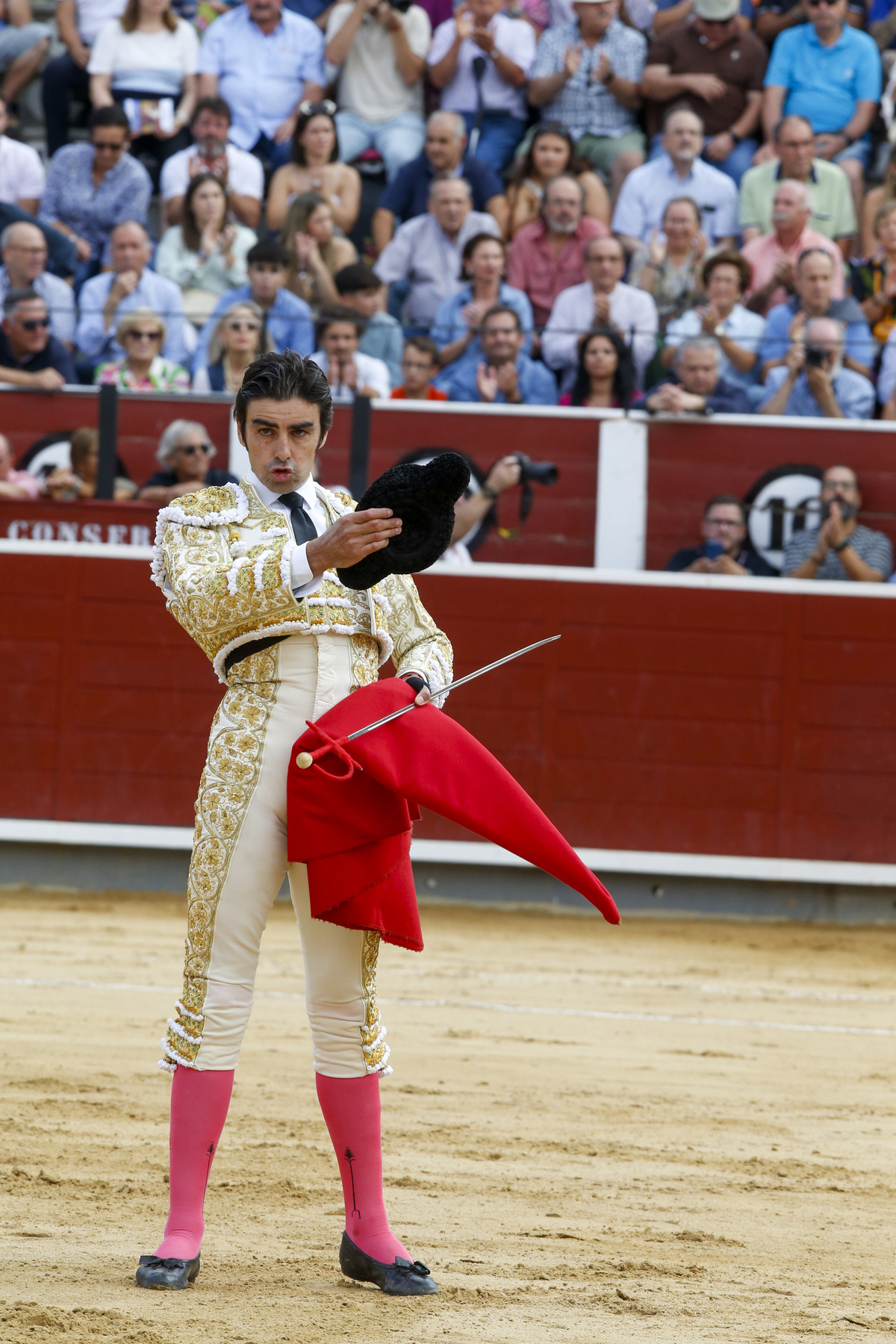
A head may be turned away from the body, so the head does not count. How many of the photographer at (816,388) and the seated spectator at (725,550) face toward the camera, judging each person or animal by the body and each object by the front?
2

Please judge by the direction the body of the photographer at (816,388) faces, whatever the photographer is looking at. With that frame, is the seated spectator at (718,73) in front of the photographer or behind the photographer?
behind

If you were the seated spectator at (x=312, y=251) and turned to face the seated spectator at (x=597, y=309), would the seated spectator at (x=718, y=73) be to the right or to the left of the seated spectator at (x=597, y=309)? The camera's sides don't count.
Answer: left

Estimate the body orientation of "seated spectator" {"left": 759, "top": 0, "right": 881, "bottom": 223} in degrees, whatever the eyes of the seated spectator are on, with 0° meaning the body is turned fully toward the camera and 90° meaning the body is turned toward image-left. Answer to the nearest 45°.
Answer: approximately 0°

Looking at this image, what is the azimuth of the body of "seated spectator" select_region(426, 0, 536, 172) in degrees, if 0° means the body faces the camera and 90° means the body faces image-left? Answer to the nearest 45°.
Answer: approximately 0°

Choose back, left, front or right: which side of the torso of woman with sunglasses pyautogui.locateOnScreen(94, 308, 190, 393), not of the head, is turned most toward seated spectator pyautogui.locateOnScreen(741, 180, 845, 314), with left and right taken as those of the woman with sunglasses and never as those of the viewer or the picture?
left
